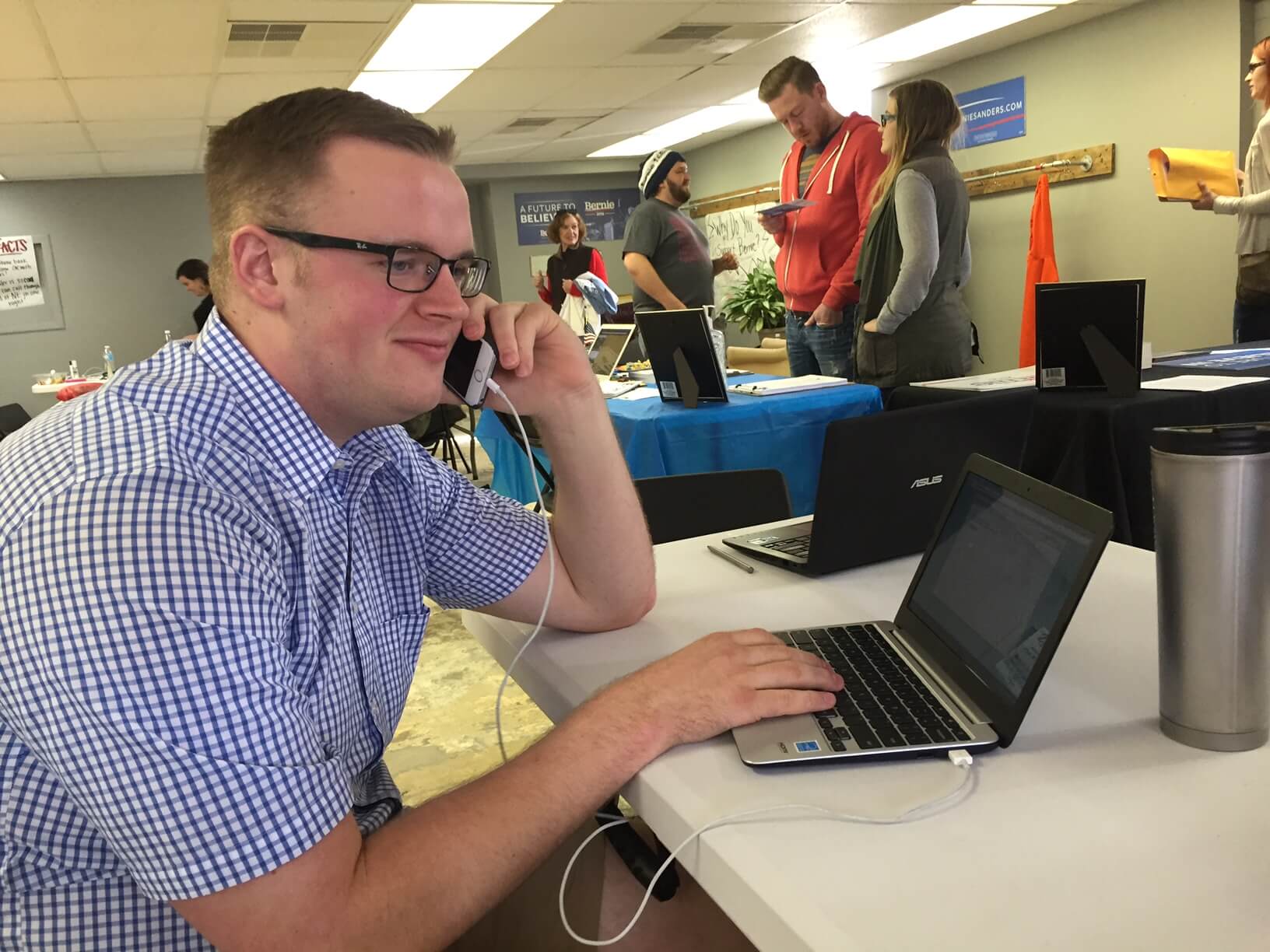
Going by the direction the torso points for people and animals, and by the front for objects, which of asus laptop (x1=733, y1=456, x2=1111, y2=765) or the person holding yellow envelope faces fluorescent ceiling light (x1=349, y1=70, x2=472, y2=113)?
the person holding yellow envelope

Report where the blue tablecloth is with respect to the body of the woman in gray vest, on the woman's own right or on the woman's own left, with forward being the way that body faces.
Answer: on the woman's own left

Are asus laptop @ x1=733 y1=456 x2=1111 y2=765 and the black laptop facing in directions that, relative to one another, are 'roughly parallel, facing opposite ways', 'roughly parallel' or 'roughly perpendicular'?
roughly perpendicular

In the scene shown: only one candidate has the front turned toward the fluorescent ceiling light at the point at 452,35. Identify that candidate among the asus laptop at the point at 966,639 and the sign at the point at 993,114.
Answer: the sign

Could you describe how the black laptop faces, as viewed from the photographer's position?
facing away from the viewer and to the left of the viewer

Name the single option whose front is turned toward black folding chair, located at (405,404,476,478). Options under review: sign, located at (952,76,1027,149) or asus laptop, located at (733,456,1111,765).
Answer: the sign

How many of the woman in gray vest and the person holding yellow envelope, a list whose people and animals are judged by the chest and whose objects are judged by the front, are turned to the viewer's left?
2

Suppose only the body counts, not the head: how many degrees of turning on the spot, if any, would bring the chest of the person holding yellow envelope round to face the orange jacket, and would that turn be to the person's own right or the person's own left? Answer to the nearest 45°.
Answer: approximately 45° to the person's own right

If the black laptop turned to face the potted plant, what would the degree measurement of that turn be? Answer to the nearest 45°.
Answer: approximately 45° to its right

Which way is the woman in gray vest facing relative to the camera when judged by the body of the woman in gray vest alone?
to the viewer's left

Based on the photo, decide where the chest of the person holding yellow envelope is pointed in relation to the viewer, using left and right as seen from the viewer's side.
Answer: facing to the left of the viewer

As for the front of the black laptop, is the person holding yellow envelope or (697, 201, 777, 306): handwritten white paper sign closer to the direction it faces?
the handwritten white paper sign

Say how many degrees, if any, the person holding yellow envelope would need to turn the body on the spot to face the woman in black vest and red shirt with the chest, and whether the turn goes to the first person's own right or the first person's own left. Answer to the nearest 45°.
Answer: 0° — they already face them

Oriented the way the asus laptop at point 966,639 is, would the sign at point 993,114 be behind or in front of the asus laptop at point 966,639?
behind

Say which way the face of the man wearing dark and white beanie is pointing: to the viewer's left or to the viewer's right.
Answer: to the viewer's right
